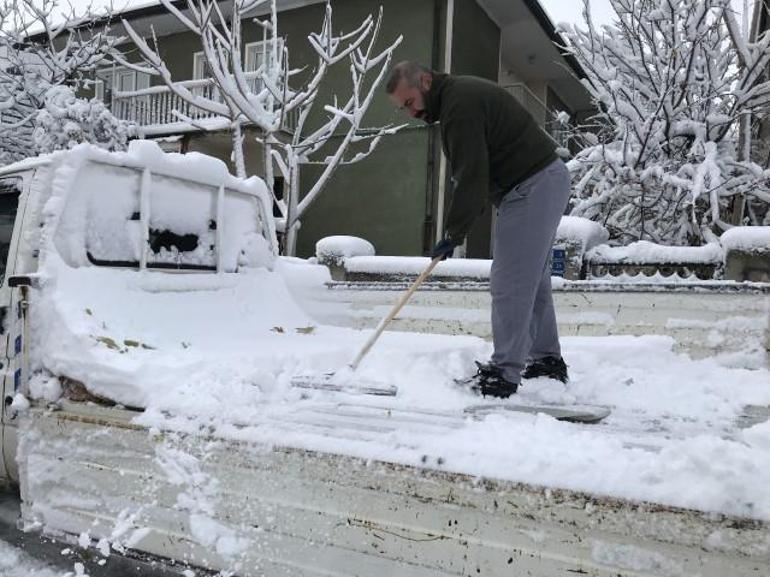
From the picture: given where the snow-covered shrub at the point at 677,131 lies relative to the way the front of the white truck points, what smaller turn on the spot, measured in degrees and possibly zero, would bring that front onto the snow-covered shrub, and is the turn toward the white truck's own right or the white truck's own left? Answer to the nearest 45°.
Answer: approximately 90° to the white truck's own right

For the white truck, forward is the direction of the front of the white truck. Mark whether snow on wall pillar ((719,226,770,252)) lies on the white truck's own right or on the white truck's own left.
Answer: on the white truck's own right

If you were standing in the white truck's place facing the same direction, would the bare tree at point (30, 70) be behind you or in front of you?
in front

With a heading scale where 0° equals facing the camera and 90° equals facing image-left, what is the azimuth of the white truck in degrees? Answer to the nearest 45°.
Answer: approximately 135°

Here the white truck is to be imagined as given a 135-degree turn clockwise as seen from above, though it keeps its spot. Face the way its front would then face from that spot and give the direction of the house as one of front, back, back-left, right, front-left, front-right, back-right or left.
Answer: left

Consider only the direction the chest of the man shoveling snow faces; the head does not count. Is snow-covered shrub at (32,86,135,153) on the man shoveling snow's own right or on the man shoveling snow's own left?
on the man shoveling snow's own right

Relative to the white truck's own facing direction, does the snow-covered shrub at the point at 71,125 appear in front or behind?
in front

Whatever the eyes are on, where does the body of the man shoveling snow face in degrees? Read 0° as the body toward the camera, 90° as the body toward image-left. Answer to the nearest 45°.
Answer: approximately 90°

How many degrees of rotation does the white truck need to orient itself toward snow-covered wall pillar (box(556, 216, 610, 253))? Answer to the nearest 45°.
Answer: approximately 90° to its right

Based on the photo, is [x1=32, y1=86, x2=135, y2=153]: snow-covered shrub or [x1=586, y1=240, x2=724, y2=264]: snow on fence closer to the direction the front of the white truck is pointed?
the snow-covered shrub

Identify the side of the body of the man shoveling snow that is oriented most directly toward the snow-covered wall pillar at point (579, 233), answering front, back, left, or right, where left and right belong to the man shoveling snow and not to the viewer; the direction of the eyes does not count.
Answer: right

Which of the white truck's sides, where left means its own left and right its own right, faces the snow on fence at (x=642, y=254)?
right
